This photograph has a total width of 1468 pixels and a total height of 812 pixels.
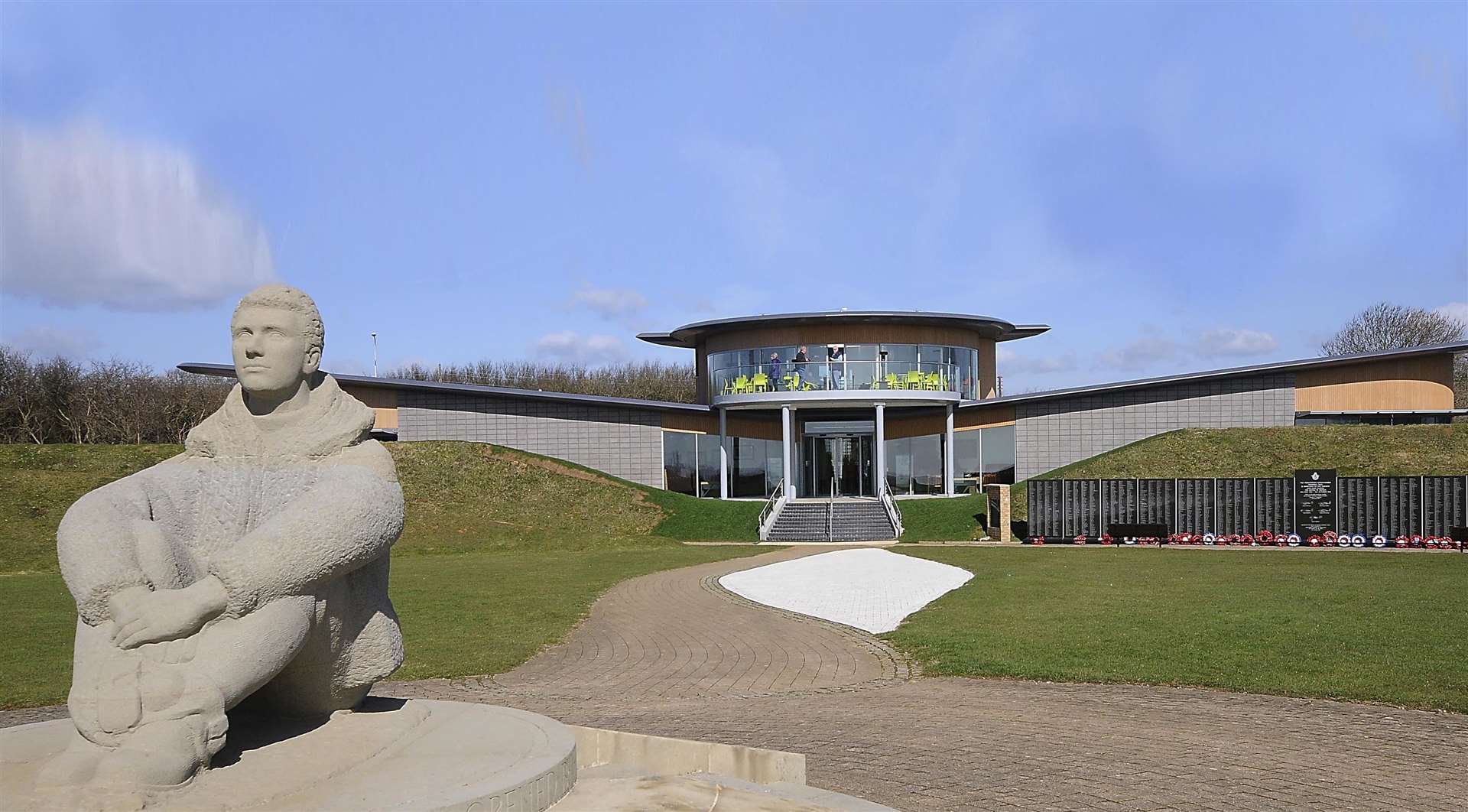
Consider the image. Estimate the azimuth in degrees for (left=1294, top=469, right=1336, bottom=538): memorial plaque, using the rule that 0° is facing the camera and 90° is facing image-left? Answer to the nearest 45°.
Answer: approximately 0°

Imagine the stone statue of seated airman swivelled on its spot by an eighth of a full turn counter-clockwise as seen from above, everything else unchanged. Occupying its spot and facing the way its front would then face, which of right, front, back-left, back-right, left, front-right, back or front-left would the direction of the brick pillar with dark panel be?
back-left

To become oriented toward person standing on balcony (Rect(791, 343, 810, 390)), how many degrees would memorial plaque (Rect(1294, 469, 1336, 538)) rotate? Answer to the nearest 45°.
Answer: approximately 90° to its right

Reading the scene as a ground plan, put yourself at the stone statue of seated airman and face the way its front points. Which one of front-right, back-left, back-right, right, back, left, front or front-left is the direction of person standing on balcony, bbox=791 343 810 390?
back

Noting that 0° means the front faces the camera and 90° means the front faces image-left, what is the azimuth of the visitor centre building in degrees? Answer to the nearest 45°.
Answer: approximately 0°

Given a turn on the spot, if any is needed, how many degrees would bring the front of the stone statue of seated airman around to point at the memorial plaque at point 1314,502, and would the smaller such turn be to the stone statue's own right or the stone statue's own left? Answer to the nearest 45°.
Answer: approximately 180°

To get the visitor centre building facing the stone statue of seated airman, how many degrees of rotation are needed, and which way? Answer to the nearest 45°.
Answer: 0° — it already faces it

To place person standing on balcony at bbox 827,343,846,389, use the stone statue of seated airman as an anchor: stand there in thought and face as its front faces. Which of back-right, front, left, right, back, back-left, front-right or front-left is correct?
back

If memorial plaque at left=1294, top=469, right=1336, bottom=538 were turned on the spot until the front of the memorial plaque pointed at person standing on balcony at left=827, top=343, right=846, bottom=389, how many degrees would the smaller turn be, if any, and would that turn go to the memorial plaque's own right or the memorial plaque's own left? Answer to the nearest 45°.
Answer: approximately 90° to the memorial plaque's own right

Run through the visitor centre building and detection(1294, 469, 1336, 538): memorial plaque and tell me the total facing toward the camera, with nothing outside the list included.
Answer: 2
